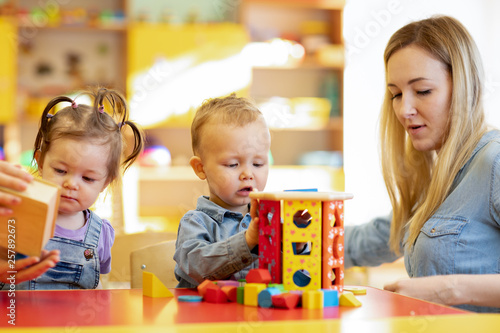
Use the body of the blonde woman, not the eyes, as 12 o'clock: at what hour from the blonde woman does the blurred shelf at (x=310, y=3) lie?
The blurred shelf is roughly at 4 o'clock from the blonde woman.

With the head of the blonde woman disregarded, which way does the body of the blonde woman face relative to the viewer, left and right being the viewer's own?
facing the viewer and to the left of the viewer

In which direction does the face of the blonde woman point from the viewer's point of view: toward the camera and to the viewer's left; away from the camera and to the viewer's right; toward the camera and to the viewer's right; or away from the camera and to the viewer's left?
toward the camera and to the viewer's left

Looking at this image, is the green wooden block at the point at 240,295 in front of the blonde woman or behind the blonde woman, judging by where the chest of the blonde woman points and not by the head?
in front

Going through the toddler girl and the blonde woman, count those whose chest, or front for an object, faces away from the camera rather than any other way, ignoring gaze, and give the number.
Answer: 0

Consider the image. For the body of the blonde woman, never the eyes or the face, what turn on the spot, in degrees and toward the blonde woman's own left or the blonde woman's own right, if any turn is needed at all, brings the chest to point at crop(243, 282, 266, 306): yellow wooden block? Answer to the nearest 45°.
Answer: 0° — they already face it

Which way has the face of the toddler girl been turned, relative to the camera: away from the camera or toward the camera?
toward the camera

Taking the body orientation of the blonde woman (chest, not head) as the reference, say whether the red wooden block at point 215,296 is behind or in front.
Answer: in front

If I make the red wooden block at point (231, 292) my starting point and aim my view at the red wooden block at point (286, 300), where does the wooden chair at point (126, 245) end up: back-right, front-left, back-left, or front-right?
back-left
